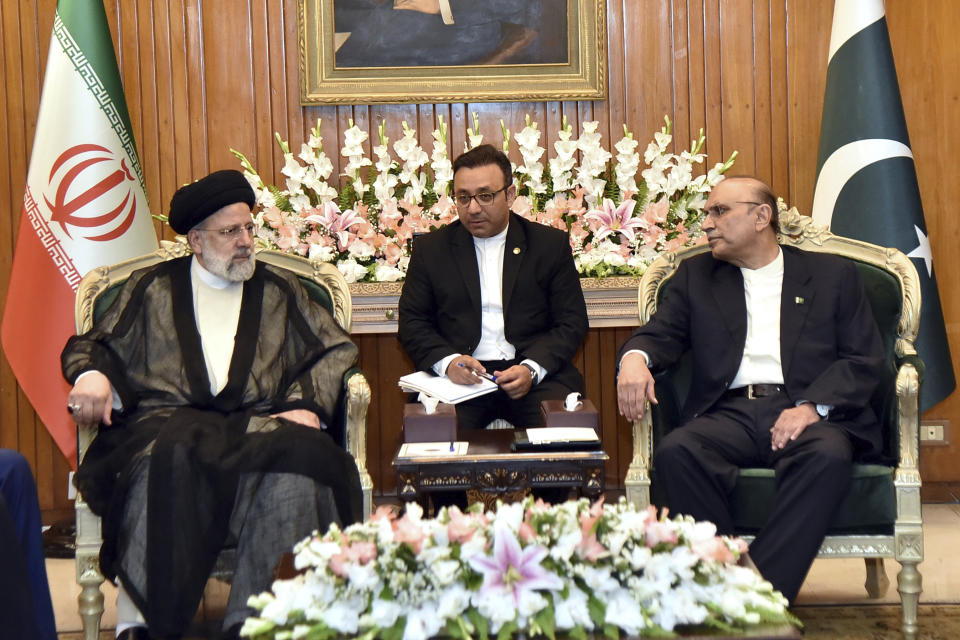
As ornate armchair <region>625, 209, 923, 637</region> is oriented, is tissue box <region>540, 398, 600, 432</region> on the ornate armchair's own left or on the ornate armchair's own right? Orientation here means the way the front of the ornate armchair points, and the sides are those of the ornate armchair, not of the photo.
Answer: on the ornate armchair's own right

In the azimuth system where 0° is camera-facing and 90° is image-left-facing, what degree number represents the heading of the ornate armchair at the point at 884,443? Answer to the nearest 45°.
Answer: approximately 0°

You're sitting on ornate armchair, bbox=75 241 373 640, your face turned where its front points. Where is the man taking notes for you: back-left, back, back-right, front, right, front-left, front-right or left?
left

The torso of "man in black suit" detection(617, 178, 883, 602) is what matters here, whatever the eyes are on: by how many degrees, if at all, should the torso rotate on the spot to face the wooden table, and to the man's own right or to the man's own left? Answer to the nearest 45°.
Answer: approximately 45° to the man's own right

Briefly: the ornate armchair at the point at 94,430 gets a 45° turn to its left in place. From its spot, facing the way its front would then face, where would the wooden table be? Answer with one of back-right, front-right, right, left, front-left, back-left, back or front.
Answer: front

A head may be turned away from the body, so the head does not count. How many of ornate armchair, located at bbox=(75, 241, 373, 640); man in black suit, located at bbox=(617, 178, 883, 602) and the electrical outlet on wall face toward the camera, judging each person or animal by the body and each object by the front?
3

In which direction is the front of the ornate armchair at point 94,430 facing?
toward the camera

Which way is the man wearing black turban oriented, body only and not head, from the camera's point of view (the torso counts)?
toward the camera
